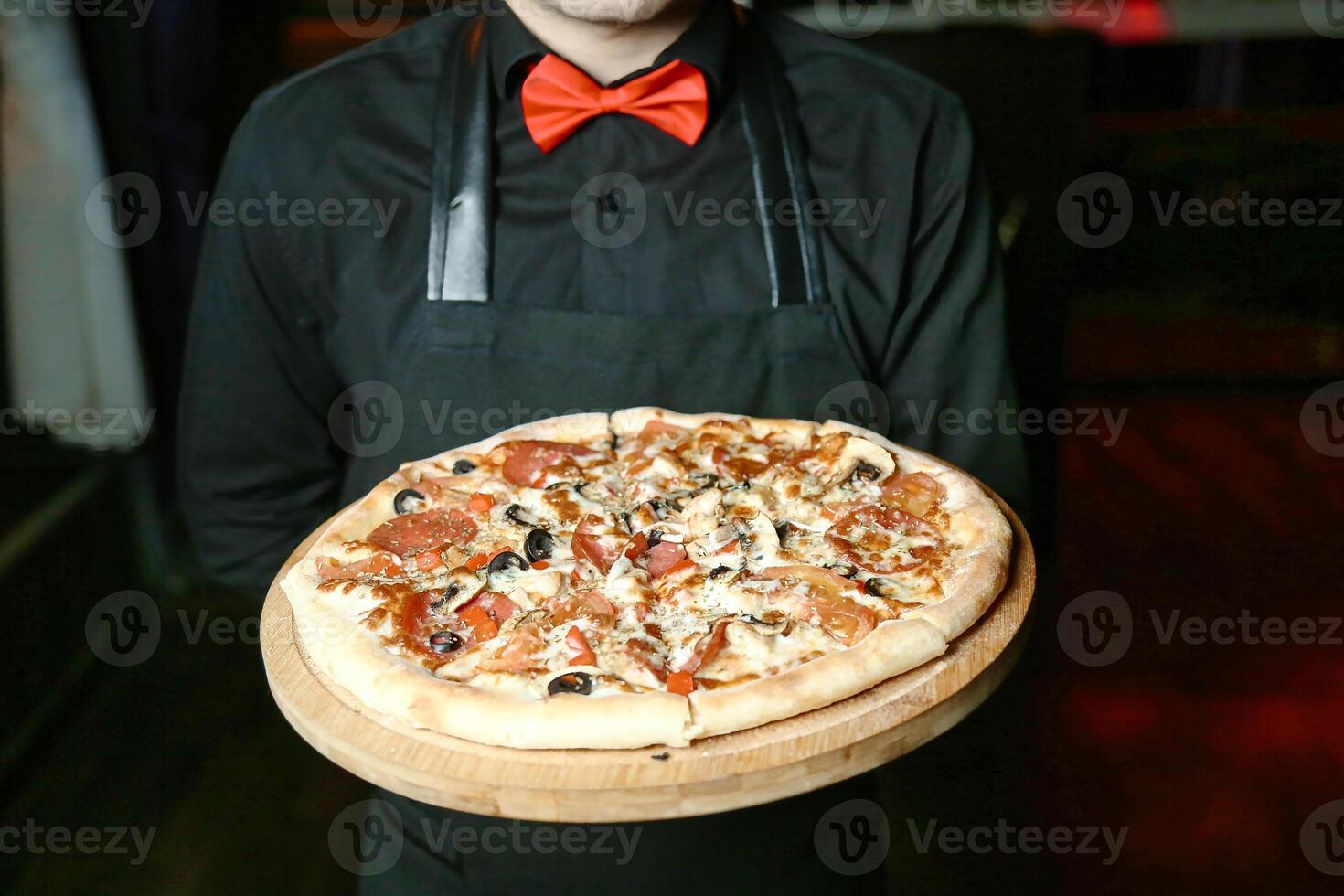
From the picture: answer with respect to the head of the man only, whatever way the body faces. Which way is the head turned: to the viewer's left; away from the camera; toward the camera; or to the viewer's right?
toward the camera

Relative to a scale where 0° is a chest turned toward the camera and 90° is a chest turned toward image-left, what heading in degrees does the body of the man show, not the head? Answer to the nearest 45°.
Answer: approximately 0°
